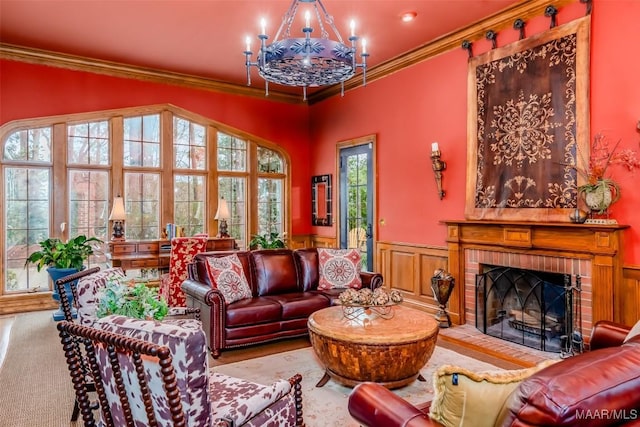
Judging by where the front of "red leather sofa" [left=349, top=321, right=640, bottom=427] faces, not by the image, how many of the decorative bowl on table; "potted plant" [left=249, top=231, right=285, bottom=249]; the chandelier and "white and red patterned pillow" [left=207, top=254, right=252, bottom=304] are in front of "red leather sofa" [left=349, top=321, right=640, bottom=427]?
4

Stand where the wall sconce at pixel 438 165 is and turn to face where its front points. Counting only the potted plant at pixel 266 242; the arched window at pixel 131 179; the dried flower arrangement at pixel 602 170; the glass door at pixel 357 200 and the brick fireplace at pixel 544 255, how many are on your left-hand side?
2

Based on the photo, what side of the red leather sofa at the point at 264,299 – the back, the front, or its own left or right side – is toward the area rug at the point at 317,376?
front

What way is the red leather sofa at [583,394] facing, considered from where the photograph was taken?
facing away from the viewer and to the left of the viewer

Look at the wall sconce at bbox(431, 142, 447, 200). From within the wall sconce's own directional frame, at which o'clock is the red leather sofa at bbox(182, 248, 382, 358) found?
The red leather sofa is roughly at 12 o'clock from the wall sconce.

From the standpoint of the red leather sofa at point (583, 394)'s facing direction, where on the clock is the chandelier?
The chandelier is roughly at 12 o'clock from the red leather sofa.

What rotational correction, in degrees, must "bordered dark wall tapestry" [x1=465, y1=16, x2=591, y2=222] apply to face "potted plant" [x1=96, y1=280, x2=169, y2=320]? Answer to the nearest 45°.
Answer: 0° — it already faces it

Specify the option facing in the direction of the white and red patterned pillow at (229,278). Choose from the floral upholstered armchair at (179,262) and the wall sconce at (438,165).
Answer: the wall sconce

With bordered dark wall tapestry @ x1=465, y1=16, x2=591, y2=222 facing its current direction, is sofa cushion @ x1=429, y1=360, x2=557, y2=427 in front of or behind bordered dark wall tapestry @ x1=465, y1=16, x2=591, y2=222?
in front

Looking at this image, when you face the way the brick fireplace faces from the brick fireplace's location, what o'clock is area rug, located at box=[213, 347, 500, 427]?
The area rug is roughly at 12 o'clock from the brick fireplace.

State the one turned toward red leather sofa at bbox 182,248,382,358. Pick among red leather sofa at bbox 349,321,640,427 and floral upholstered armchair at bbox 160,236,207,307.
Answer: red leather sofa at bbox 349,321,640,427

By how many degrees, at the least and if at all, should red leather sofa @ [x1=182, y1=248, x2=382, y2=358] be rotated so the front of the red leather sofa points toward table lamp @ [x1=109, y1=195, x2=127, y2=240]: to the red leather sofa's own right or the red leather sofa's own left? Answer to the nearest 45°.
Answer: approximately 180°
